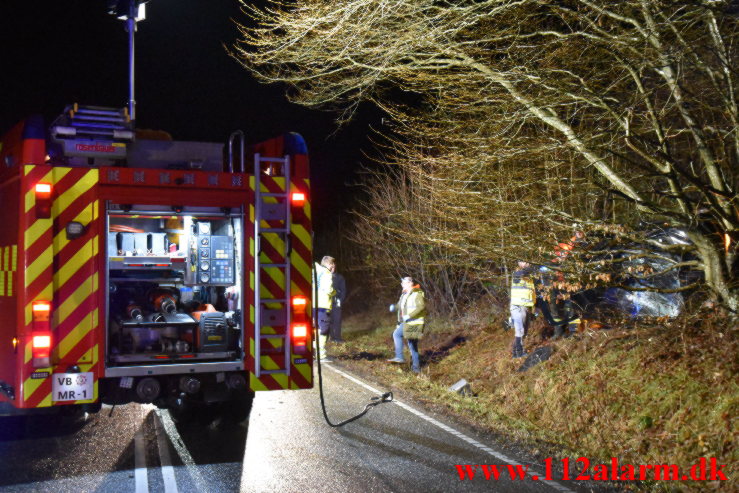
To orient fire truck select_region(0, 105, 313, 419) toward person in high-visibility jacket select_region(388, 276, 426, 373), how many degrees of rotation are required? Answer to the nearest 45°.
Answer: approximately 45° to its right

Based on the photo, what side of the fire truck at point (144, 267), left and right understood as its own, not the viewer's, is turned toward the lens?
back

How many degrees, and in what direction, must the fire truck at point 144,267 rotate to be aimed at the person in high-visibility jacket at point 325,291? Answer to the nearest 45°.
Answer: approximately 45° to its right

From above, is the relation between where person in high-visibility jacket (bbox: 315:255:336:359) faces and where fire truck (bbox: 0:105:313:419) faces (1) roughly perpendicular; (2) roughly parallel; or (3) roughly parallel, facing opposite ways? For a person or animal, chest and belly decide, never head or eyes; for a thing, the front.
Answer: roughly perpendicular

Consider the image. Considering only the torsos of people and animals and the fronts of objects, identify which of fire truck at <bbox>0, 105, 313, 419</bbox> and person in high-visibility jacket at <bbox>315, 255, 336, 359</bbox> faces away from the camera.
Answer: the fire truck

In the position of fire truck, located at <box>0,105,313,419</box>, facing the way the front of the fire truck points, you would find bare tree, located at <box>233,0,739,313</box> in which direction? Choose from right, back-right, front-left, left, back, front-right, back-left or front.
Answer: right

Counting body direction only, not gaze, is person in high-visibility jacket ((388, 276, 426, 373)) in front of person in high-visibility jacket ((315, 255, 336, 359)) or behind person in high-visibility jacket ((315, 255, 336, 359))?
in front

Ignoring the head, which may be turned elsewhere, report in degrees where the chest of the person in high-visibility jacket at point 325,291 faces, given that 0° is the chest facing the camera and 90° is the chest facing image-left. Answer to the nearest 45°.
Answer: approximately 270°

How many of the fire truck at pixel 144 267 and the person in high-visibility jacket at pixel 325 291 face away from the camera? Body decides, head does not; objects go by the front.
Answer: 1
